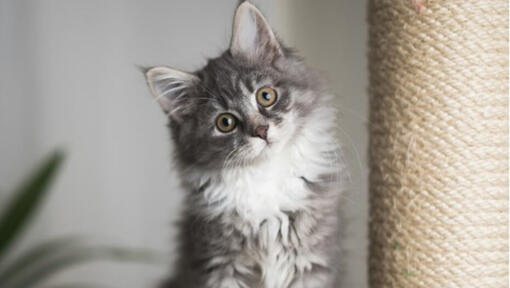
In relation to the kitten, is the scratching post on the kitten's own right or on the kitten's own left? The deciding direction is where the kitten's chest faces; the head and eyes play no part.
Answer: on the kitten's own left

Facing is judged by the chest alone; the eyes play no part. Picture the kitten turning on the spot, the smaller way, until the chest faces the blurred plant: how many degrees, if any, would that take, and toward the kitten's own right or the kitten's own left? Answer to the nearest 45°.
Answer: approximately 135° to the kitten's own right

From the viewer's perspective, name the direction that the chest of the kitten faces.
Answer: toward the camera
